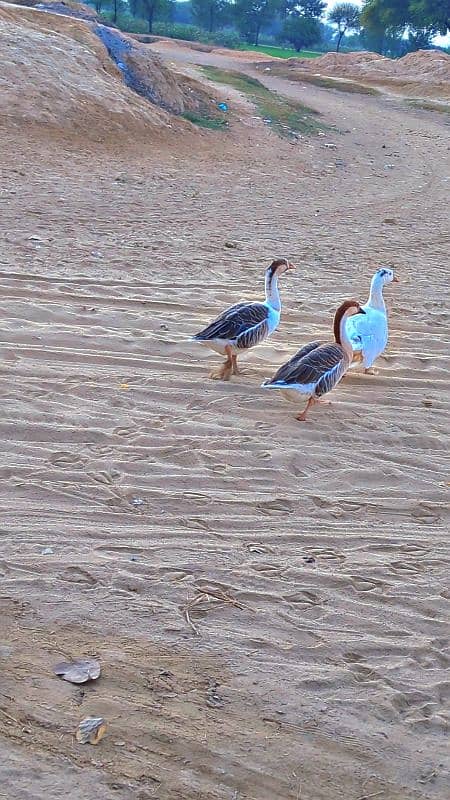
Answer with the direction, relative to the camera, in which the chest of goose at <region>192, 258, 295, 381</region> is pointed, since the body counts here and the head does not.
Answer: to the viewer's right

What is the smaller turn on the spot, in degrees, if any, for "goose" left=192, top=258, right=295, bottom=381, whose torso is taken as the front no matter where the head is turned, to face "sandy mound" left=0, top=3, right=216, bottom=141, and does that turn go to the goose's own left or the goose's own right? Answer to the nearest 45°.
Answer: approximately 90° to the goose's own left

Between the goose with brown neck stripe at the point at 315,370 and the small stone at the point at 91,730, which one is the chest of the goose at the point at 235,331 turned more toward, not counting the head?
the goose with brown neck stripe

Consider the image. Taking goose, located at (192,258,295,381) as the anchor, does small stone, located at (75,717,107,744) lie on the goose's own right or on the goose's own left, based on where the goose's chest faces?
on the goose's own right

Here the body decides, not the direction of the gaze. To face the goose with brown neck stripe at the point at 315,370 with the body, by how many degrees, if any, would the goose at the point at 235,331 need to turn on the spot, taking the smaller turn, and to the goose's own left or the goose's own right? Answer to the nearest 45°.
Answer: approximately 45° to the goose's own right

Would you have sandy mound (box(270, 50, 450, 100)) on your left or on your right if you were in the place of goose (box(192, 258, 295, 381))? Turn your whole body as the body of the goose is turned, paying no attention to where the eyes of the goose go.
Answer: on your left

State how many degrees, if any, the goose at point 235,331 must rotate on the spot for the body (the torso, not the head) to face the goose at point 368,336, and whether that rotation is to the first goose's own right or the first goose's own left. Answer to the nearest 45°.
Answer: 0° — it already faces it

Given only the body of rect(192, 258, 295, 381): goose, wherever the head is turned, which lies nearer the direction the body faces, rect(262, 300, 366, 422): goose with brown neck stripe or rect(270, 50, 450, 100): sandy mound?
the goose with brown neck stripe

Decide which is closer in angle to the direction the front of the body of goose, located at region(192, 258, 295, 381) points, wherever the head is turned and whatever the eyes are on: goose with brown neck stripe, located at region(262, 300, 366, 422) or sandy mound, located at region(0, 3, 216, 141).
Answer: the goose with brown neck stripe
